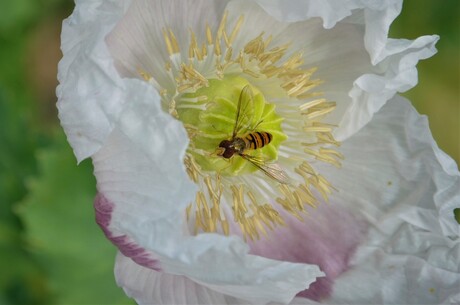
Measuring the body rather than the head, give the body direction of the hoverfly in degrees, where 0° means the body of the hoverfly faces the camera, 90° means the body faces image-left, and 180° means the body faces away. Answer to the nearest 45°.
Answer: approximately 90°
